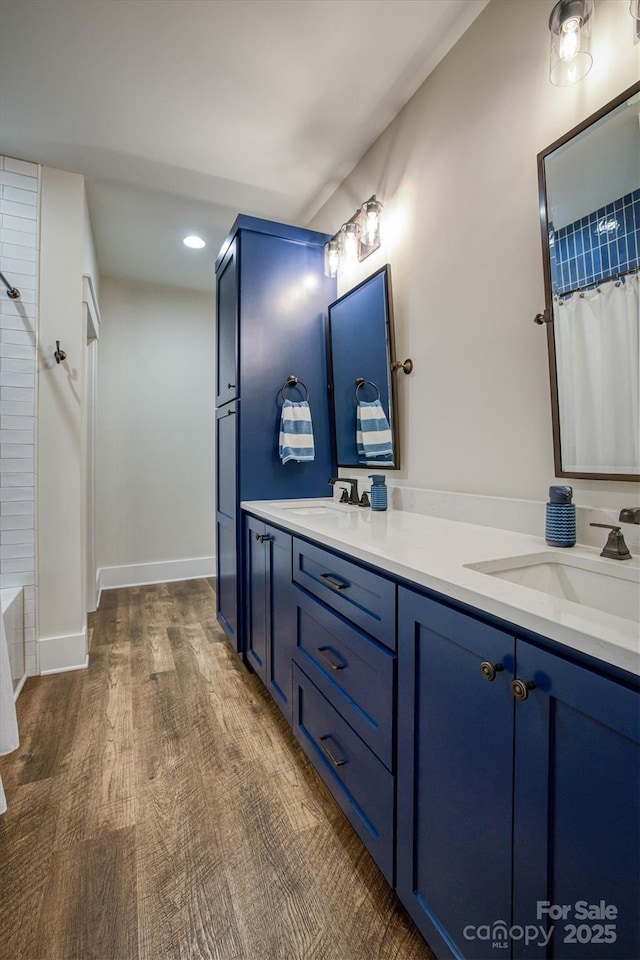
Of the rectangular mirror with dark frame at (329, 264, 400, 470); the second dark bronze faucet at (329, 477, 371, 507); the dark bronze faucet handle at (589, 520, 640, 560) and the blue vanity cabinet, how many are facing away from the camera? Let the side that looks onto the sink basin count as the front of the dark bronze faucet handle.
0

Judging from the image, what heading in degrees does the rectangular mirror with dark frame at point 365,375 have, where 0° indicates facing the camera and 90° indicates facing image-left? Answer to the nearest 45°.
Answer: approximately 45°

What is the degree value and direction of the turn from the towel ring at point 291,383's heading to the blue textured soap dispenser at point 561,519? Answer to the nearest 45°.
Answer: approximately 45° to its left

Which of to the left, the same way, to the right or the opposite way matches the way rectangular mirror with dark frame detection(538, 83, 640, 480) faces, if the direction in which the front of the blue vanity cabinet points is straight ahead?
the same way

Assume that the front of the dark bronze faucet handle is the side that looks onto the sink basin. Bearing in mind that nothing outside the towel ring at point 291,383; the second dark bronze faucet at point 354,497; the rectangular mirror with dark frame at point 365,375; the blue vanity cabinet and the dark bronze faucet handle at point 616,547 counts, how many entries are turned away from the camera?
0

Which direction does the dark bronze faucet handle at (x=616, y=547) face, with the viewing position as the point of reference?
facing the viewer and to the left of the viewer

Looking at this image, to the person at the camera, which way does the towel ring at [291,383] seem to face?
facing the viewer

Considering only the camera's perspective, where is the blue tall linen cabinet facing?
facing to the left of the viewer

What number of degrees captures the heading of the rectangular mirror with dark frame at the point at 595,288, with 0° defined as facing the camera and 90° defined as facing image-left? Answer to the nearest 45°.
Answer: approximately 45°

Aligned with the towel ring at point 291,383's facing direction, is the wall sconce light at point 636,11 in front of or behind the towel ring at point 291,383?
in front
